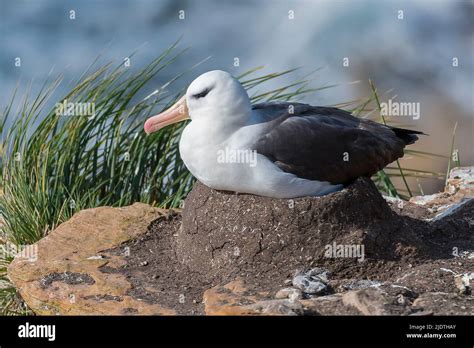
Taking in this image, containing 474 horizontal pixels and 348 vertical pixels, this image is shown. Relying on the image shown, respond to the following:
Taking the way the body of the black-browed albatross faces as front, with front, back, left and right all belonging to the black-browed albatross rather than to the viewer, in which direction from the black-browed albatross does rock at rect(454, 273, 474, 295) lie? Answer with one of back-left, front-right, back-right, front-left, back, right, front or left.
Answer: back

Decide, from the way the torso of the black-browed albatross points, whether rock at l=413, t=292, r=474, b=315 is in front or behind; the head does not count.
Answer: behind

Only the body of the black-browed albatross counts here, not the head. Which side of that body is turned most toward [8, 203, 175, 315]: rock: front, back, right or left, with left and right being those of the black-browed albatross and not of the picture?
front

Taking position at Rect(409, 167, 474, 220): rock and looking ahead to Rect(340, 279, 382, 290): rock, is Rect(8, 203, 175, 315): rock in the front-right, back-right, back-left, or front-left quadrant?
front-right

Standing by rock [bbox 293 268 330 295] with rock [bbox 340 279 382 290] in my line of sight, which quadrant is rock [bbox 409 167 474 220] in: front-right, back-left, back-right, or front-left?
front-left

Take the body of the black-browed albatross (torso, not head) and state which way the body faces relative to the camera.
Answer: to the viewer's left
